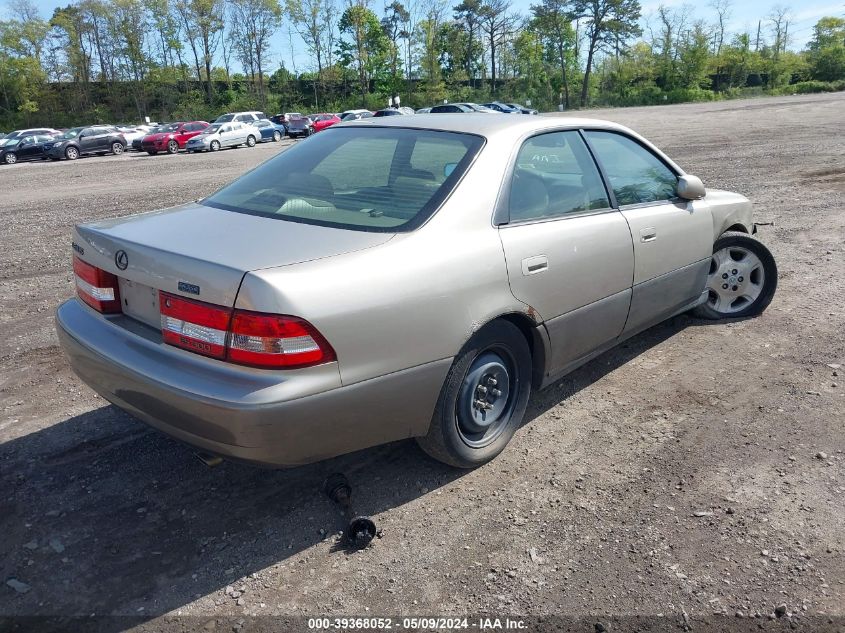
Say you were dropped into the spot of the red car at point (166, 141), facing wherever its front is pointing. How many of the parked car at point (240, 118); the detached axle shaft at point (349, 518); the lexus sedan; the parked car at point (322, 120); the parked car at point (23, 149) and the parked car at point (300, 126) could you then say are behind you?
3

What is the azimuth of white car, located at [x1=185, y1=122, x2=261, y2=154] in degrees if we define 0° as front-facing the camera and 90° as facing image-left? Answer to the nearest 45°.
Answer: approximately 45°

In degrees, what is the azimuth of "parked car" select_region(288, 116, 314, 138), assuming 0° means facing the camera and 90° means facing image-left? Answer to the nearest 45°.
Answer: approximately 45°

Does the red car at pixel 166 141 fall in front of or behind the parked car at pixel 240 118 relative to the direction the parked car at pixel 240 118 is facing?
in front

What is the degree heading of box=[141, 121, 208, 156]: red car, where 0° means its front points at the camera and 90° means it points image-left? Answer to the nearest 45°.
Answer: approximately 45°

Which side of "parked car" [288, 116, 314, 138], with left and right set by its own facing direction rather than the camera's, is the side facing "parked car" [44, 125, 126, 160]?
front

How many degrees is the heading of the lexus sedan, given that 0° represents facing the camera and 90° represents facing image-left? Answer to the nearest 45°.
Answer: approximately 225°
